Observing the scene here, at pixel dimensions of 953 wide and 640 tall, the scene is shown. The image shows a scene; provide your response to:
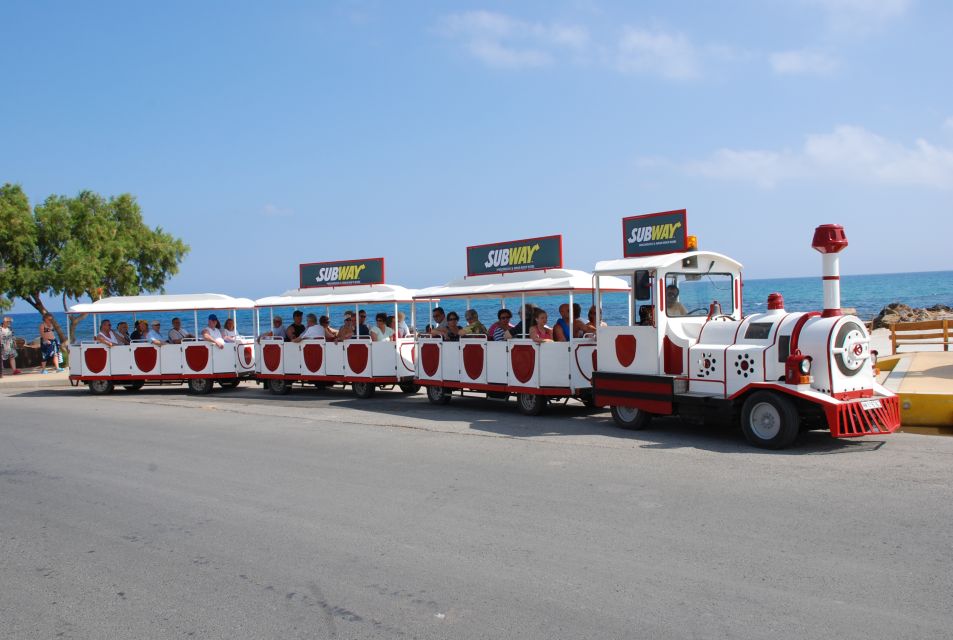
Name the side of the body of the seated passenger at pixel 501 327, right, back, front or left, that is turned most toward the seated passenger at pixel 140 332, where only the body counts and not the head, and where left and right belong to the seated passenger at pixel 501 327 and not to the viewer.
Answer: back

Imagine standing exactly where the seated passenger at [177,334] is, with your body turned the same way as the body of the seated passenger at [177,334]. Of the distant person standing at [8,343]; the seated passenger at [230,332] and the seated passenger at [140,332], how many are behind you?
2

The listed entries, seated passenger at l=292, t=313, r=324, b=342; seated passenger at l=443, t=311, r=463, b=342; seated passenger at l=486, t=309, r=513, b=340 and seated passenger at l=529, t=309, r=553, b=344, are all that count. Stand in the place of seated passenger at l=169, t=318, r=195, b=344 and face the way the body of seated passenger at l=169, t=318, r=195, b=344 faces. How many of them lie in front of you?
4

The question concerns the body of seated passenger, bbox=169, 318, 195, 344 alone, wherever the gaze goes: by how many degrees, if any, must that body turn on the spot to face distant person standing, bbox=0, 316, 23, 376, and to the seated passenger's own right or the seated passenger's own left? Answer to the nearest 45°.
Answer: approximately 180°

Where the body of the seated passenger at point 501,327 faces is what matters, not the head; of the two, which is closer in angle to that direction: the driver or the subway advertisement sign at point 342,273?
the driver

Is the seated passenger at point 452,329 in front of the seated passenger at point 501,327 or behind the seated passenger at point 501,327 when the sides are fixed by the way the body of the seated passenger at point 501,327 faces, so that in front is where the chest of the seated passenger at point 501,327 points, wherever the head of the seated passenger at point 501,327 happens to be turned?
behind

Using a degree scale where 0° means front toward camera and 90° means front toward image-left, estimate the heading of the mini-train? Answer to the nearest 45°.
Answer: approximately 315°

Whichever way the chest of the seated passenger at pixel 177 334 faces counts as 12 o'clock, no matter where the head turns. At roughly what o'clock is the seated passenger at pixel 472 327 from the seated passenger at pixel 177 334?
the seated passenger at pixel 472 327 is roughly at 12 o'clock from the seated passenger at pixel 177 334.

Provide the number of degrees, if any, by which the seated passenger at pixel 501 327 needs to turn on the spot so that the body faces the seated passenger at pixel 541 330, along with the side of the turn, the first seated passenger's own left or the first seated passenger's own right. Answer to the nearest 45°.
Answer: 0° — they already face them

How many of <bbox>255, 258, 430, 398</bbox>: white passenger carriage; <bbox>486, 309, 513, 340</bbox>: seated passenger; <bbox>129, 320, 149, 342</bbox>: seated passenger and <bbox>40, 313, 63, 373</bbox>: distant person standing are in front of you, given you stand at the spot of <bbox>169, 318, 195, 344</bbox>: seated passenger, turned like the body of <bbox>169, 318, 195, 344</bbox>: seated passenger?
2

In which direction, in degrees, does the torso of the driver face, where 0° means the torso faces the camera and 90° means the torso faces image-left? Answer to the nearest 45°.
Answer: approximately 315°
